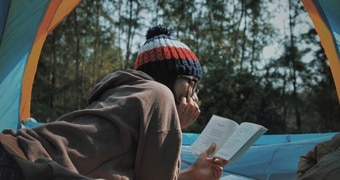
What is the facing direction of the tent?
away from the camera
